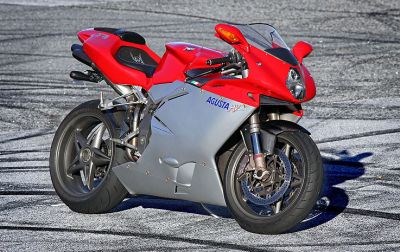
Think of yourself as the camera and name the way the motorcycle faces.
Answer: facing the viewer and to the right of the viewer
